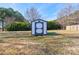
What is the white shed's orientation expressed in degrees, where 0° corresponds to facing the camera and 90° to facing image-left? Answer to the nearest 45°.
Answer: approximately 0°
